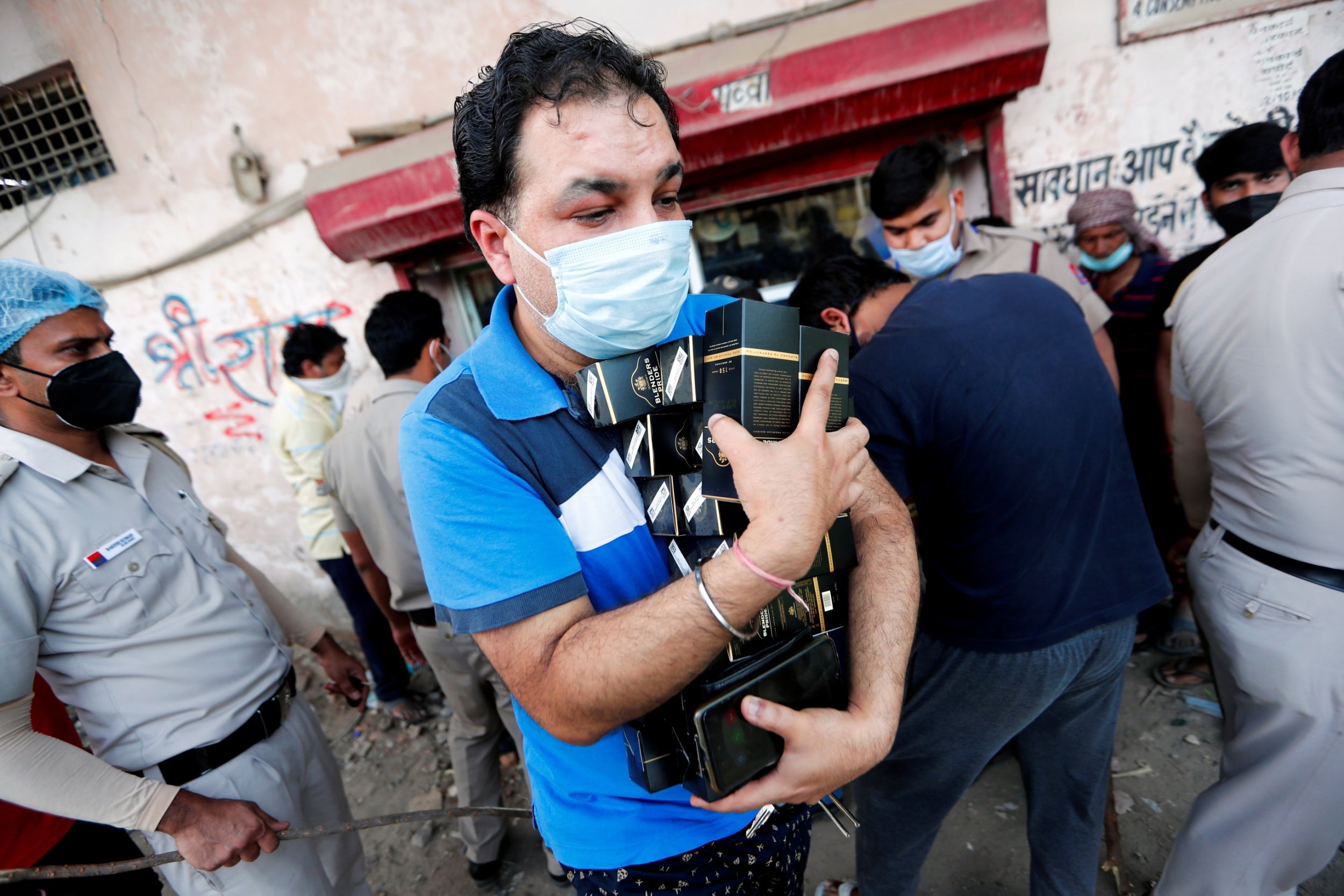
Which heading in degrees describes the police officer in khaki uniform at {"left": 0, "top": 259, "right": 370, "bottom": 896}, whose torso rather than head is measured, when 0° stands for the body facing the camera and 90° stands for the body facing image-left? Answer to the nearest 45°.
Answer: approximately 315°

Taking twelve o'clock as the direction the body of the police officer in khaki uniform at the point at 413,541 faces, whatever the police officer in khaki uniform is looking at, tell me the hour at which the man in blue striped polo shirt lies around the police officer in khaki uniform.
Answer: The man in blue striped polo shirt is roughly at 4 o'clock from the police officer in khaki uniform.

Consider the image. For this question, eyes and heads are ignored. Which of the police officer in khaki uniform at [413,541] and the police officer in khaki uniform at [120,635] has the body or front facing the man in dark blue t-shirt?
the police officer in khaki uniform at [120,635]

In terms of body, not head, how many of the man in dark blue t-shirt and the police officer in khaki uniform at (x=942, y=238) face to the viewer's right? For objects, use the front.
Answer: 0

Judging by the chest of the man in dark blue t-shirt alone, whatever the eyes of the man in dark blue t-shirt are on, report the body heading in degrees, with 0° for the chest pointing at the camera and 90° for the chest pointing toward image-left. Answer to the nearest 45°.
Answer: approximately 135°

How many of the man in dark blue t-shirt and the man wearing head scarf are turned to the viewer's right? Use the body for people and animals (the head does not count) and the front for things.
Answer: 0

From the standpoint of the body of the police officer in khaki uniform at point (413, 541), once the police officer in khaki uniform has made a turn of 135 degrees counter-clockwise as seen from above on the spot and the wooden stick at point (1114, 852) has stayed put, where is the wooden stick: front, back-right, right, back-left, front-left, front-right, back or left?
back-left

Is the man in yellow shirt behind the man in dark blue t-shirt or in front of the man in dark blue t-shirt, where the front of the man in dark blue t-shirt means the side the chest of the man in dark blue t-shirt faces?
in front

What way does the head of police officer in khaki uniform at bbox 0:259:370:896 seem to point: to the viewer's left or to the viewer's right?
to the viewer's right
